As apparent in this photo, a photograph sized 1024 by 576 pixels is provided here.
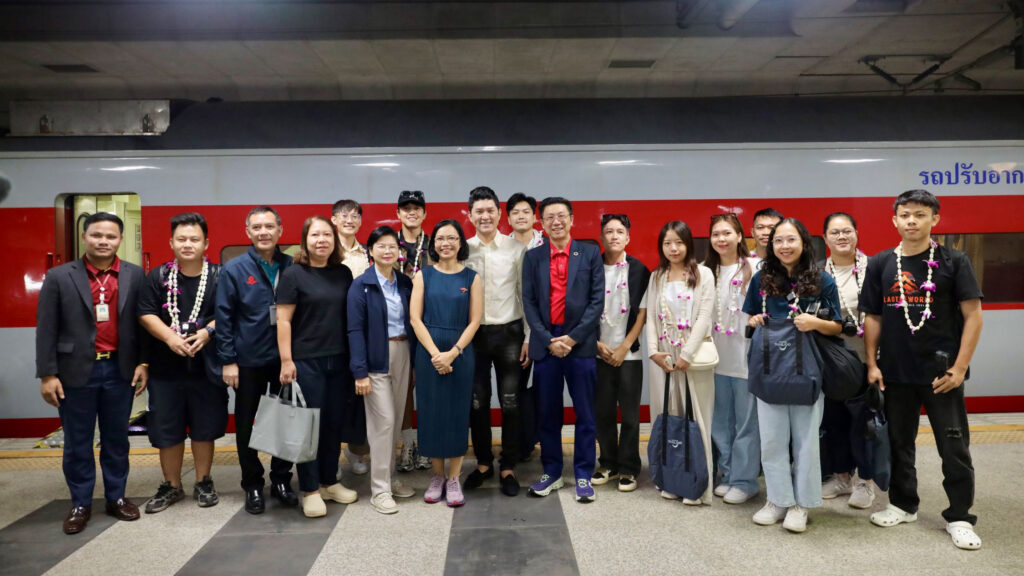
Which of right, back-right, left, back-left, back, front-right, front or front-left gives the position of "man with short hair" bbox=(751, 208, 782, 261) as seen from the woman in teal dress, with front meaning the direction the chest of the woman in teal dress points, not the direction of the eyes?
left

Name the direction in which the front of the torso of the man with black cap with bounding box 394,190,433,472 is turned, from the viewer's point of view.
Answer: toward the camera

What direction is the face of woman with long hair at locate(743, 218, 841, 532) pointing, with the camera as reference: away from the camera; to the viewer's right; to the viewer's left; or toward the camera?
toward the camera

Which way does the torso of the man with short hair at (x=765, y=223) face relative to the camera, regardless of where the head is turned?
toward the camera

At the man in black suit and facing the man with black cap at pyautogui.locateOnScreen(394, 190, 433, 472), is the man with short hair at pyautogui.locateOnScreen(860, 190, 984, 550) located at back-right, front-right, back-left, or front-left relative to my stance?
front-right

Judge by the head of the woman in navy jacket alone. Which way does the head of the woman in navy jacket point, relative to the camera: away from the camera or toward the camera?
toward the camera

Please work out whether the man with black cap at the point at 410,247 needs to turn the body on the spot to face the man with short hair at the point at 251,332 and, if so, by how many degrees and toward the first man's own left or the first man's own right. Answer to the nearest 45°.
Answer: approximately 45° to the first man's own right

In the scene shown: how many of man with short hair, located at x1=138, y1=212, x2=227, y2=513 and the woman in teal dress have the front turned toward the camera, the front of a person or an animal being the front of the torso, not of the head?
2

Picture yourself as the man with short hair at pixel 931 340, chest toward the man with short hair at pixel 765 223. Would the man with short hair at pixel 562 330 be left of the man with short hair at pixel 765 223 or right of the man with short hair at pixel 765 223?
left

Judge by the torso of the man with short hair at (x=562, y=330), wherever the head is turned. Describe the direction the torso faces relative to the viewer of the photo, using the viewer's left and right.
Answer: facing the viewer

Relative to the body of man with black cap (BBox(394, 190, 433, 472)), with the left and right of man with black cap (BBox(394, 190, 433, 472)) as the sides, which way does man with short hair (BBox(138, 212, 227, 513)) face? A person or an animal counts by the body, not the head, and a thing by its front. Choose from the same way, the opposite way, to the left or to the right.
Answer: the same way

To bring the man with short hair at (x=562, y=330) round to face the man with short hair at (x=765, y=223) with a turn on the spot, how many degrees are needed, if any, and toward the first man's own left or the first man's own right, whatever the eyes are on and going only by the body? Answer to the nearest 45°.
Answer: approximately 90° to the first man's own left

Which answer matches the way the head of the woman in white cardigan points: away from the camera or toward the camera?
toward the camera

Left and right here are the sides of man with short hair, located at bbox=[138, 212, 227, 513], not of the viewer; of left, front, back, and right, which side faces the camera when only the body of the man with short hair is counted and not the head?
front

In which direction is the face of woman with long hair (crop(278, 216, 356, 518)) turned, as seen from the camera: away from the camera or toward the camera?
toward the camera

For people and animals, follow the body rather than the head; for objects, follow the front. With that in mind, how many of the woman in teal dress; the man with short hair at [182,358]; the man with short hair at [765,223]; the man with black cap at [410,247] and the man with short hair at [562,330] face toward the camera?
5

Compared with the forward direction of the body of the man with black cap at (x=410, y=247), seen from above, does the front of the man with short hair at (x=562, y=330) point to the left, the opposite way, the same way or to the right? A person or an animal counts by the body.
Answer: the same way

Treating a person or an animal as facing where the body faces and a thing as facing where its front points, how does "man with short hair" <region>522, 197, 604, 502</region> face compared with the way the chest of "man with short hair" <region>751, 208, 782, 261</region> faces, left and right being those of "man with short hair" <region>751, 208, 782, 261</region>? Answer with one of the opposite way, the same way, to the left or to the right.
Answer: the same way

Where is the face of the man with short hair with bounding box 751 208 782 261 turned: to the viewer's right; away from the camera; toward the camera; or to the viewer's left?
toward the camera
